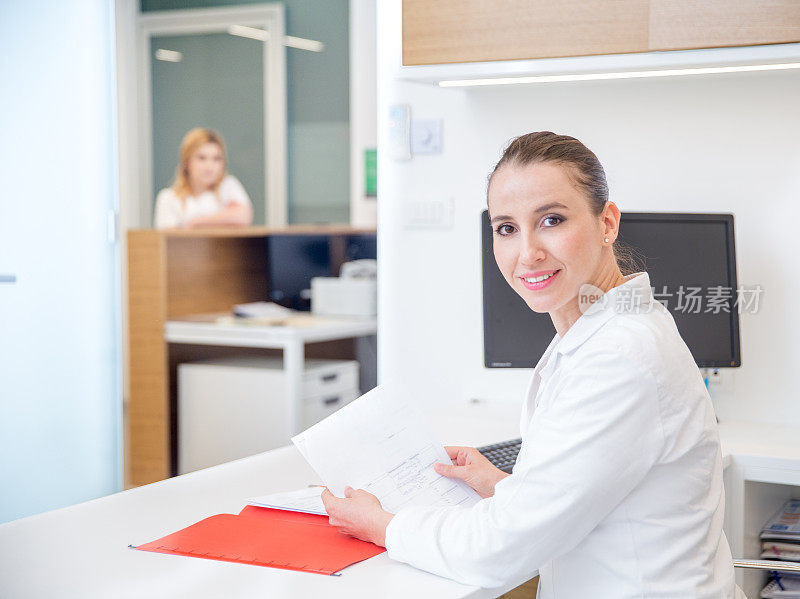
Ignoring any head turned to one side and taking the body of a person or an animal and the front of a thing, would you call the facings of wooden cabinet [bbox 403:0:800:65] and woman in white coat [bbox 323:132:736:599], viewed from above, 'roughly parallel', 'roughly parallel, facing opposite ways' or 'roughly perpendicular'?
roughly perpendicular

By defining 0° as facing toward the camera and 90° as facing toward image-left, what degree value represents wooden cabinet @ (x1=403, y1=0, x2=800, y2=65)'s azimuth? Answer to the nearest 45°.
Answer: approximately 0°

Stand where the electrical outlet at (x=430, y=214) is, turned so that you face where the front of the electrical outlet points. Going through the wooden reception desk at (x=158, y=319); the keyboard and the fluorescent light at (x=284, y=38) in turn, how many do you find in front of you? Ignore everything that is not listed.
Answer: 1

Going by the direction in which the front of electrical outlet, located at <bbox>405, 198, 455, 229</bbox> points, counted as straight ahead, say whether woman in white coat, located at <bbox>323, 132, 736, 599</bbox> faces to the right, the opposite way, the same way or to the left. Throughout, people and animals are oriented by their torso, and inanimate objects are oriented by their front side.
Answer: to the right

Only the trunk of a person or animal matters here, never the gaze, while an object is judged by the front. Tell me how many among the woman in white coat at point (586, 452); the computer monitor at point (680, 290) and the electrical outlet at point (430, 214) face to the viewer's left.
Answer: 1

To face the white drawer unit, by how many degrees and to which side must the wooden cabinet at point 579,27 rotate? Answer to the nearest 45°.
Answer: approximately 135° to its right

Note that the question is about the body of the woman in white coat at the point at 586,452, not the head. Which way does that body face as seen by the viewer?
to the viewer's left

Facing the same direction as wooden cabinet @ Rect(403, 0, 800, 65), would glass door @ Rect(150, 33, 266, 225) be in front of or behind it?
behind

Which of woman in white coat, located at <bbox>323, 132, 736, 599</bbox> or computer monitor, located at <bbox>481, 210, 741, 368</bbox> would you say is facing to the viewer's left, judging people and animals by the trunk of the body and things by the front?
the woman in white coat

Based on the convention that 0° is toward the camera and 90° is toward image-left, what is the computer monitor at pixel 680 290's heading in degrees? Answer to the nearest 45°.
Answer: approximately 0°
